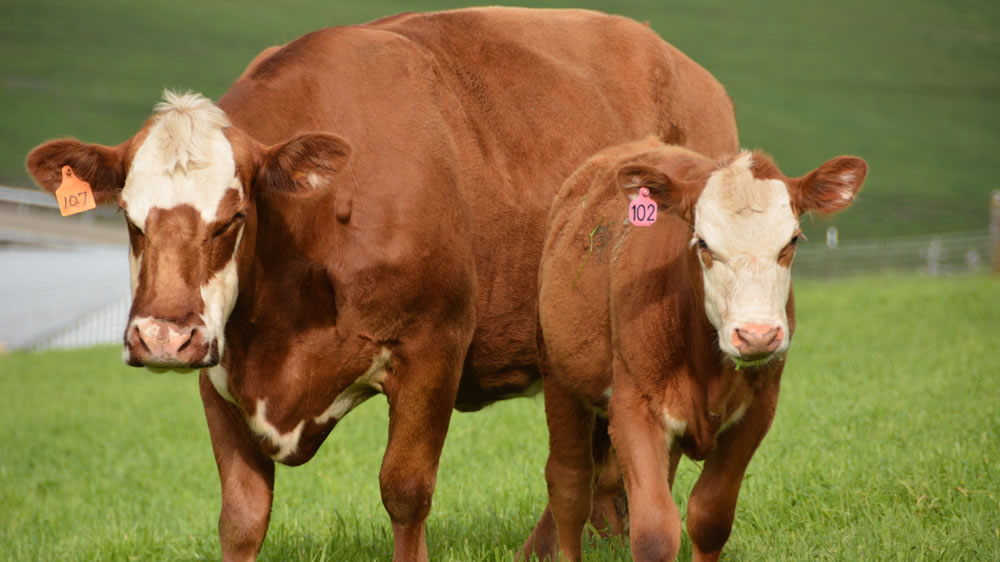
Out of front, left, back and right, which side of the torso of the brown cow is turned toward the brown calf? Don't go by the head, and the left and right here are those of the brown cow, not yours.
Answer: left

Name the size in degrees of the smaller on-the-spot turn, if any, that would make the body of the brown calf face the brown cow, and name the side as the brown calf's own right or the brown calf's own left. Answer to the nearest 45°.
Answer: approximately 135° to the brown calf's own right

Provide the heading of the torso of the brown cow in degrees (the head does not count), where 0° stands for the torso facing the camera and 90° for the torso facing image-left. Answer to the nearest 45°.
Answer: approximately 45°

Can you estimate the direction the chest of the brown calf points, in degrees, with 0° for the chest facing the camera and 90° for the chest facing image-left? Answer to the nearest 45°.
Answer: approximately 315°

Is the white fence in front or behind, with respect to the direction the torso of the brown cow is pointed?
behind
